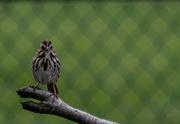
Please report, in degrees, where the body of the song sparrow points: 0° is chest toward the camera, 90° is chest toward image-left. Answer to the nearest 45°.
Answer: approximately 0°
